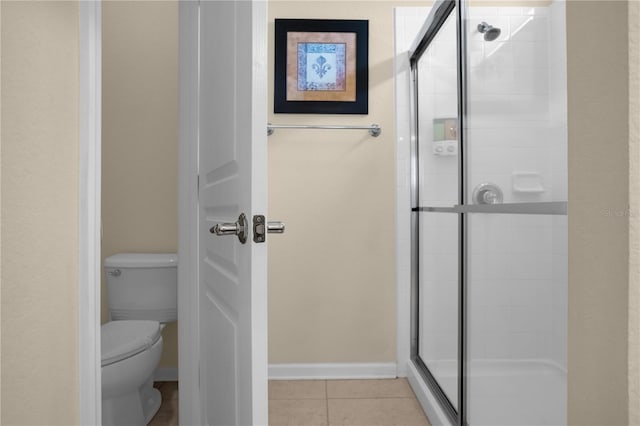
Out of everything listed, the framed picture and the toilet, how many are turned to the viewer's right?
0

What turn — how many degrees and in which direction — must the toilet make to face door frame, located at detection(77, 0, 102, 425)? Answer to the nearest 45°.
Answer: approximately 45° to its left

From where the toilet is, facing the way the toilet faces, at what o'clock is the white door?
The white door is roughly at 10 o'clock from the toilet.

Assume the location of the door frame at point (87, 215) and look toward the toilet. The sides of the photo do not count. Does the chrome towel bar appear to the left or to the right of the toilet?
right

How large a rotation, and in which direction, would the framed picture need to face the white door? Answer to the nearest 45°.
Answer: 0° — it already faces it

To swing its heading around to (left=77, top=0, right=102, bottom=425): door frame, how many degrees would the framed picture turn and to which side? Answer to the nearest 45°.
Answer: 0° — it already faces it

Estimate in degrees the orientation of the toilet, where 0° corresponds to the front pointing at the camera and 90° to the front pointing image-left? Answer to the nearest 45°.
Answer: approximately 45°

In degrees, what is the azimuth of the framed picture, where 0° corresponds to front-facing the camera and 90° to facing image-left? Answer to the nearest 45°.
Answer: approximately 0°
